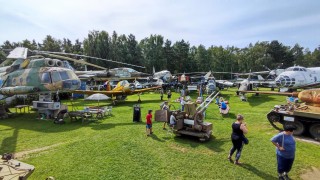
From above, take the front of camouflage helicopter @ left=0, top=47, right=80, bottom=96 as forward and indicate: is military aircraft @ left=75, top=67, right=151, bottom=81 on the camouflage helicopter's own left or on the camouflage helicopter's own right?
on the camouflage helicopter's own left

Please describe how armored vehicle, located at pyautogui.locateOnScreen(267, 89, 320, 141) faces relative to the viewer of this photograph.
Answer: facing to the left of the viewer

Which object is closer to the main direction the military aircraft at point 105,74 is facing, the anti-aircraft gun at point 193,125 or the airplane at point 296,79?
the airplane

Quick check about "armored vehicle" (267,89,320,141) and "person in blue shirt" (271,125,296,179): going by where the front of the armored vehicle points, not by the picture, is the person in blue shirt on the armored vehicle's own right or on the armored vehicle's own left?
on the armored vehicle's own left

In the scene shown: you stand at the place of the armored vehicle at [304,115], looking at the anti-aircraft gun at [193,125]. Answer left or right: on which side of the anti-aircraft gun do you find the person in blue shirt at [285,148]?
left

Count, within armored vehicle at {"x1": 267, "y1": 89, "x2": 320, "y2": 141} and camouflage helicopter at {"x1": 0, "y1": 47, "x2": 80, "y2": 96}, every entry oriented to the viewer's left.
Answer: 1

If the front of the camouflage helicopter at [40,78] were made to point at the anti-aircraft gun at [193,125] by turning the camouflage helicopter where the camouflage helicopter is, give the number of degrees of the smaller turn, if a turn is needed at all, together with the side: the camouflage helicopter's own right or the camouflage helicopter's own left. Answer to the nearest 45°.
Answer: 0° — it already faces it

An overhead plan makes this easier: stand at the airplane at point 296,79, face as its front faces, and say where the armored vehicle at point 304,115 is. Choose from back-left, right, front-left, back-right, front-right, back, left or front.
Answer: front-left

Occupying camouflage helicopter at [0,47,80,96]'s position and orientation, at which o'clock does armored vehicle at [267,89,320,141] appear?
The armored vehicle is roughly at 12 o'clock from the camouflage helicopter.
